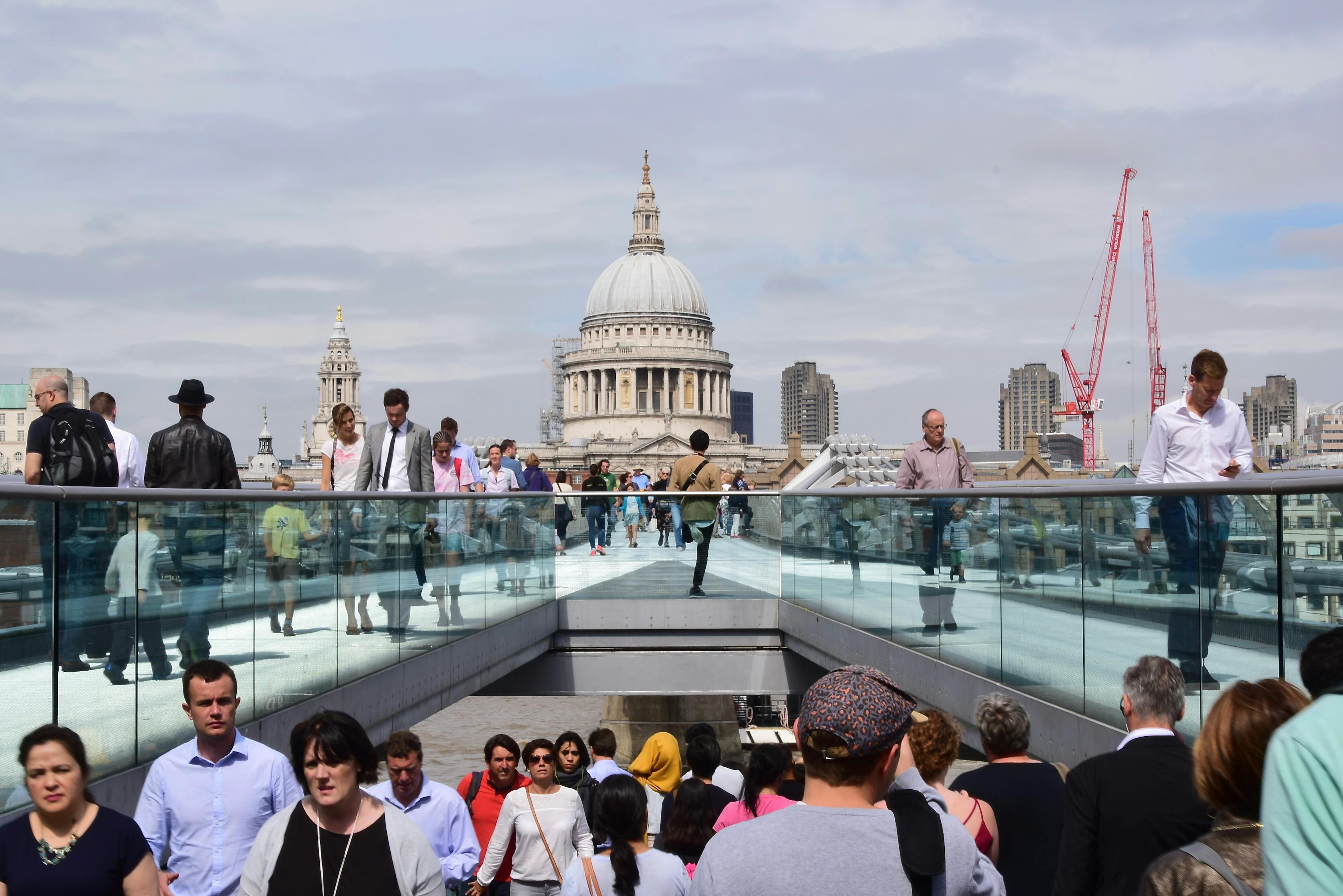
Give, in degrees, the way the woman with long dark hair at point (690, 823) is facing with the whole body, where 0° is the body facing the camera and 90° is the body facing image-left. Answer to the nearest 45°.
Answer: approximately 180°

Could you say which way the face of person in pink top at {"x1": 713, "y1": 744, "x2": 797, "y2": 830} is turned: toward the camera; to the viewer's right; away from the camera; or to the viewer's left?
away from the camera

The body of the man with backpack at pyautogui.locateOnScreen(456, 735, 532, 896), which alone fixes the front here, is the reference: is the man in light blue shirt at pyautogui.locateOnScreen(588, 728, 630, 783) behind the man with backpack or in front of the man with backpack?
behind

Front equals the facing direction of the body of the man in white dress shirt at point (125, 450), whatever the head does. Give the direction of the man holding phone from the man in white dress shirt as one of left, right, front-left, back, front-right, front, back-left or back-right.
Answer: back-right

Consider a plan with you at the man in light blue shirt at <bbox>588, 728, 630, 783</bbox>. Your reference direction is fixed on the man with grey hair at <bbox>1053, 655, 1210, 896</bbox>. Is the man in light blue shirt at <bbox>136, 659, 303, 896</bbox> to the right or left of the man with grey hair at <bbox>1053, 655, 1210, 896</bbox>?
right

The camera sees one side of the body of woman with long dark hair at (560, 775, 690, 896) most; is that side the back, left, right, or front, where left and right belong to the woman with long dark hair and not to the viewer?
back

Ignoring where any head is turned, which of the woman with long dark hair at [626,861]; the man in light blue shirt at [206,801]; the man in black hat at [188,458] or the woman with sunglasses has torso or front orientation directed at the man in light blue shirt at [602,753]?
the woman with long dark hair

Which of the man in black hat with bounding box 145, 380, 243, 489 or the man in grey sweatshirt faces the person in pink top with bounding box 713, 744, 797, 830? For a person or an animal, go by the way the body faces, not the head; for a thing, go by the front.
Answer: the man in grey sweatshirt

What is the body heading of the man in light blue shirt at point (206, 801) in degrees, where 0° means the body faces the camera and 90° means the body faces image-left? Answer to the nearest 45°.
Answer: approximately 0°

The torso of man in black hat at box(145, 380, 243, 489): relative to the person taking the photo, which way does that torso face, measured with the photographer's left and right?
facing away from the viewer

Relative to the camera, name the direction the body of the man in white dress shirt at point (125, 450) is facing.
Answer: away from the camera

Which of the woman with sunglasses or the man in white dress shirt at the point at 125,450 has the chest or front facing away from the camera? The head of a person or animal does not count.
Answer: the man in white dress shirt

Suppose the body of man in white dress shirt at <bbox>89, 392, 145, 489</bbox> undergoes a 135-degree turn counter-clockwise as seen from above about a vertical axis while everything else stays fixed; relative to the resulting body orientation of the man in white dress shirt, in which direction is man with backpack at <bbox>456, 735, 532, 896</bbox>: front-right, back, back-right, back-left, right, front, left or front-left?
left

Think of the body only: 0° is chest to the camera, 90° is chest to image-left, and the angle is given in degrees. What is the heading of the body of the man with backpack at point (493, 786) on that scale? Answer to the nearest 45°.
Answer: approximately 0°

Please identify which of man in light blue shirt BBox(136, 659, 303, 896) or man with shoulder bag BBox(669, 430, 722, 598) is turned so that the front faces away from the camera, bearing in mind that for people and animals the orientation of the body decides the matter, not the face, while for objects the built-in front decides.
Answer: the man with shoulder bag
